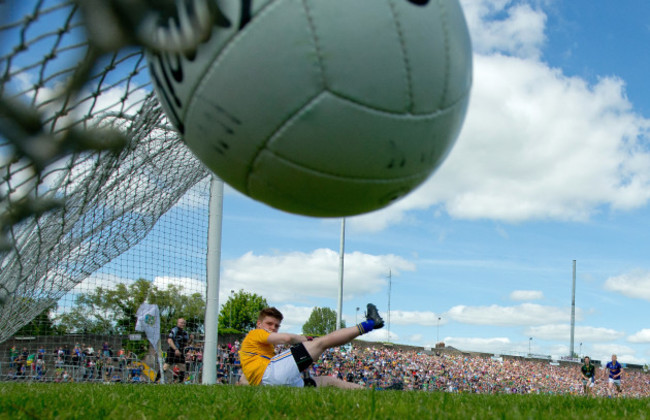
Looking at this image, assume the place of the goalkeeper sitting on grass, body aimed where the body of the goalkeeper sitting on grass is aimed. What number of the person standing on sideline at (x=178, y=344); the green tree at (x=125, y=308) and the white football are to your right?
1

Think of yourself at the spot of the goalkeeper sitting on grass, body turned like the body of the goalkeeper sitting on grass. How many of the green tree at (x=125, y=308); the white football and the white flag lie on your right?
1

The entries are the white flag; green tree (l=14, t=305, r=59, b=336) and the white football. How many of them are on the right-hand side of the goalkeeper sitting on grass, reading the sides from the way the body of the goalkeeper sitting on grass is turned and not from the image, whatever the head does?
1

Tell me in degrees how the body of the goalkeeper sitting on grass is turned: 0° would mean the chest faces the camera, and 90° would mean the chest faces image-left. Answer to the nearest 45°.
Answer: approximately 270°

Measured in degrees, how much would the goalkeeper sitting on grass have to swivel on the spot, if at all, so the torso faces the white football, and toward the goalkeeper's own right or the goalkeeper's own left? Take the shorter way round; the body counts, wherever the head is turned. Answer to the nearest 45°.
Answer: approximately 90° to the goalkeeper's own right

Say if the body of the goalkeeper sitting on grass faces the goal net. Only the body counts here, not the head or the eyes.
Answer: no

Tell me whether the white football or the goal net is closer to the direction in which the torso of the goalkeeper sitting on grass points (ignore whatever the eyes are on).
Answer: the white football

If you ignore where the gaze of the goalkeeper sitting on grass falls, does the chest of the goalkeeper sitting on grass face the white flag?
no

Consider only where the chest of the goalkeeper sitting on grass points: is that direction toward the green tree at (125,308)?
no

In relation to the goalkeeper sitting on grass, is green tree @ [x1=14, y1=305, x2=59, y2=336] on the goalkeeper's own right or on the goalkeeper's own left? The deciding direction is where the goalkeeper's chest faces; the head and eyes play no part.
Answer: on the goalkeeper's own left
